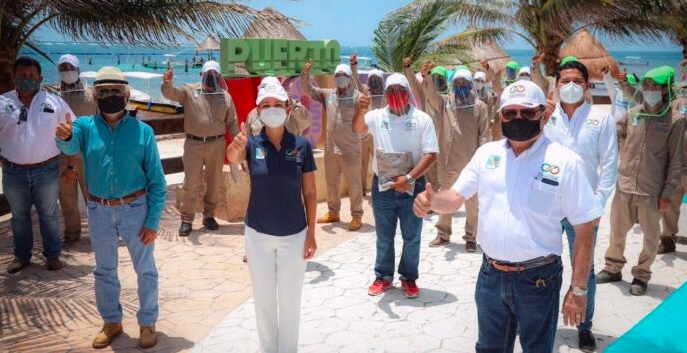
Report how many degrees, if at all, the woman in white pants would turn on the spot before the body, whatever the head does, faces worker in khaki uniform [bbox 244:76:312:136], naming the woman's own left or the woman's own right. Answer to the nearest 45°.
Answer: approximately 180°

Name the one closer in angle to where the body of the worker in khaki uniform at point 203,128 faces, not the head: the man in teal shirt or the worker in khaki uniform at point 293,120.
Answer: the man in teal shirt

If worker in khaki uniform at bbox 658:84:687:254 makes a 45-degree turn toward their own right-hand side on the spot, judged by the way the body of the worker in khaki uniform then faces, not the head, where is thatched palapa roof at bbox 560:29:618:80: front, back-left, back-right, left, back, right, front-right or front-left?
right

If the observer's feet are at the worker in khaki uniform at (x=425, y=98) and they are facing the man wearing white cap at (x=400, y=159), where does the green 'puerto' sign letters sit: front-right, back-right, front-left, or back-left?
back-right

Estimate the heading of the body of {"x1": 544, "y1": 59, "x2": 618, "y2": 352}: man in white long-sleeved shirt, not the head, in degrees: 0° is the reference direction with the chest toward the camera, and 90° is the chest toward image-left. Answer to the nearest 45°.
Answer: approximately 0°

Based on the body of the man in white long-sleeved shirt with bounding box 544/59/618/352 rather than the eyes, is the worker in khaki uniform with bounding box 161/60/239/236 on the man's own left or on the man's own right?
on the man's own right
